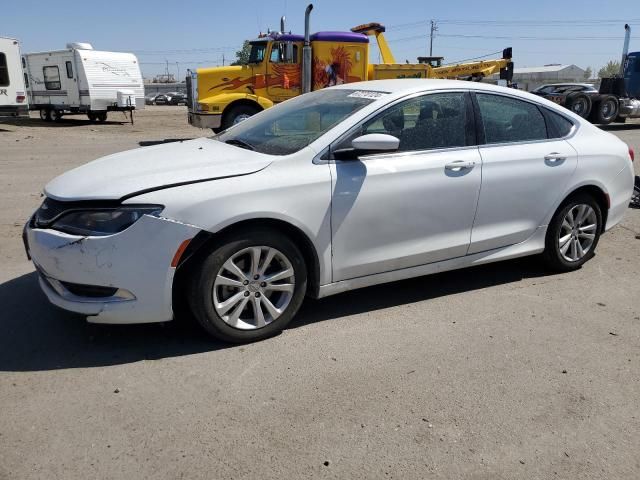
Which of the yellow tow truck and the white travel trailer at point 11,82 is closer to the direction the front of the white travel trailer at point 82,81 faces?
the yellow tow truck

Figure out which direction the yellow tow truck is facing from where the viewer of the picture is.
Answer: facing to the left of the viewer

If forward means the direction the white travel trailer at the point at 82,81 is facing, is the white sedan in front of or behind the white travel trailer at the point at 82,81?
in front

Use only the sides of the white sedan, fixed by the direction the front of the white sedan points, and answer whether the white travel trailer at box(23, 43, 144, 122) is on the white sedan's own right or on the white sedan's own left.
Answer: on the white sedan's own right

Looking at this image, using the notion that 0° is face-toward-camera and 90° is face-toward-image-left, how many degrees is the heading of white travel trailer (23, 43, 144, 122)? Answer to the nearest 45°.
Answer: approximately 315°

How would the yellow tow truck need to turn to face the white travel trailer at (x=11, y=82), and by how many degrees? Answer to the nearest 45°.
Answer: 0° — it already faces it

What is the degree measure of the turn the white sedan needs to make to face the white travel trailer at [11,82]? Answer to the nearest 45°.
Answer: approximately 90° to its right

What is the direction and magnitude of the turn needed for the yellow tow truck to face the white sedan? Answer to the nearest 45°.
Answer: approximately 90° to its left

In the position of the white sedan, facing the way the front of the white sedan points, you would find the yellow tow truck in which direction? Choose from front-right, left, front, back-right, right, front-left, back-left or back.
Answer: back-right

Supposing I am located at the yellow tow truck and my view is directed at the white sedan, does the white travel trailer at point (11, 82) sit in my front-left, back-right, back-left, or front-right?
back-right

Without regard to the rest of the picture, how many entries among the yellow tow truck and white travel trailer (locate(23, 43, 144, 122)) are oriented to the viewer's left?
1

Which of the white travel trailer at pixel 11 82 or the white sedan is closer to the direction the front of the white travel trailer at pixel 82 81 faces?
the white sedan
